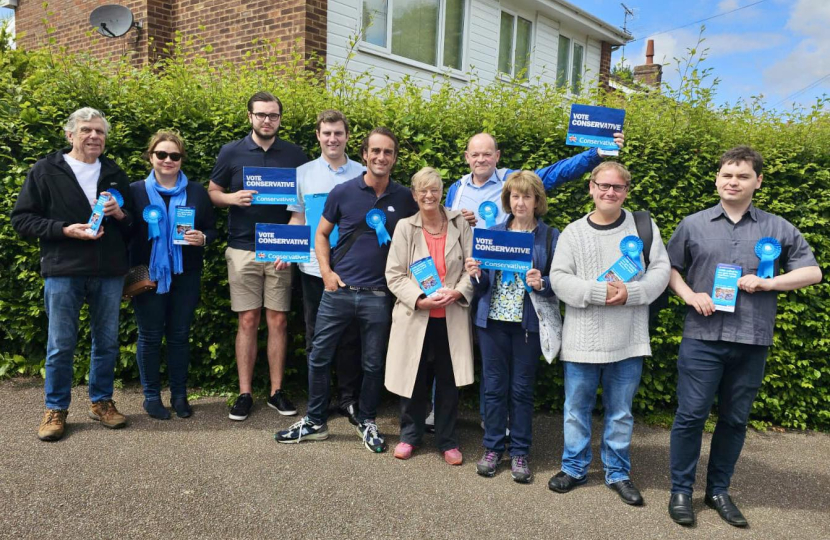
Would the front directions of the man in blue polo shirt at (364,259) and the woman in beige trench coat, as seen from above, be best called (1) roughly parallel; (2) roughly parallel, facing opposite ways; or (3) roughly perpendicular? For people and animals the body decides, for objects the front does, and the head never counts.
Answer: roughly parallel

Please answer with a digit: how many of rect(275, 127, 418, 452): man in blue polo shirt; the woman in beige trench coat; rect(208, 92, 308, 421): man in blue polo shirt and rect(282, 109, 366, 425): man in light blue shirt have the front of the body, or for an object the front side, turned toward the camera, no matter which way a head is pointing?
4

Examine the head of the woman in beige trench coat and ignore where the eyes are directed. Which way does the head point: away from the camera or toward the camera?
toward the camera

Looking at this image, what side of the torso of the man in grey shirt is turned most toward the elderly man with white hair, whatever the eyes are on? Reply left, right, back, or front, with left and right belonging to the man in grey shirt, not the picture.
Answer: right

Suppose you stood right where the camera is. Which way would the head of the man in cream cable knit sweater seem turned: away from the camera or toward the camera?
toward the camera

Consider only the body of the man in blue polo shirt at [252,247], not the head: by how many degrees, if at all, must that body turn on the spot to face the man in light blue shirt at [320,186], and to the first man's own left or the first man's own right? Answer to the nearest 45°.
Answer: approximately 90° to the first man's own left

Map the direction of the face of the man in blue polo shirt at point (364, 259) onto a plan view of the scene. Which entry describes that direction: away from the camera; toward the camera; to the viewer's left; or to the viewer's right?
toward the camera

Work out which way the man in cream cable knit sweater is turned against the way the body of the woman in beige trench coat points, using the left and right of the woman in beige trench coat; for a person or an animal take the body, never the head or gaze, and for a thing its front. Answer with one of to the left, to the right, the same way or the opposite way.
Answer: the same way

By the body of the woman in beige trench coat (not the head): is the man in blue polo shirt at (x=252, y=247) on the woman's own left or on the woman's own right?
on the woman's own right

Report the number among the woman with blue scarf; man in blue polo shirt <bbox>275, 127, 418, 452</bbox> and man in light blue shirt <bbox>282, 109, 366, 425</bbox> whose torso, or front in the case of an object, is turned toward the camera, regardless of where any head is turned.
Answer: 3

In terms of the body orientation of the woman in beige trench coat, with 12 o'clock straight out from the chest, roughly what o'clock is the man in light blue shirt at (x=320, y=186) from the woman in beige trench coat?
The man in light blue shirt is roughly at 4 o'clock from the woman in beige trench coat.

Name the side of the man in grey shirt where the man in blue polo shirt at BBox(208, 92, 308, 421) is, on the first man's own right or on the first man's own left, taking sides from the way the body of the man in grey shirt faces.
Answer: on the first man's own right

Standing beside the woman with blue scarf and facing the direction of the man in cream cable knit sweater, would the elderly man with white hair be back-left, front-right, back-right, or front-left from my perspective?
back-right

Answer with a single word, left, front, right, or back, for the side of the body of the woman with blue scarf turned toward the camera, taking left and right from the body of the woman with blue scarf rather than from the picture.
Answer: front

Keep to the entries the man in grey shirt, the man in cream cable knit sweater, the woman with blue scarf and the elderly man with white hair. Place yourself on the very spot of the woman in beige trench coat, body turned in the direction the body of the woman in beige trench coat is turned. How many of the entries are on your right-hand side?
2

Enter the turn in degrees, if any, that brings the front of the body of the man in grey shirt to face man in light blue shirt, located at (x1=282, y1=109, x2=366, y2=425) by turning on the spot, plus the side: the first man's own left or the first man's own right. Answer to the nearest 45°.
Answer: approximately 90° to the first man's own right

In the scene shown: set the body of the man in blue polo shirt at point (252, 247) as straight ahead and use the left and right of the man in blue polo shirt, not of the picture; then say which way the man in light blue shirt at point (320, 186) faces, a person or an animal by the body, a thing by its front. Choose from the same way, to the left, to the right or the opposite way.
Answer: the same way

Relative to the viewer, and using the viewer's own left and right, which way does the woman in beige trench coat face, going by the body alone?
facing the viewer

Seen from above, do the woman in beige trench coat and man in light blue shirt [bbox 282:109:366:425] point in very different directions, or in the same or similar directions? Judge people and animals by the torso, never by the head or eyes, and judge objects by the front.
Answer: same or similar directions

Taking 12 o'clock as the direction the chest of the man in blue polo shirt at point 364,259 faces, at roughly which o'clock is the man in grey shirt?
The man in grey shirt is roughly at 10 o'clock from the man in blue polo shirt.

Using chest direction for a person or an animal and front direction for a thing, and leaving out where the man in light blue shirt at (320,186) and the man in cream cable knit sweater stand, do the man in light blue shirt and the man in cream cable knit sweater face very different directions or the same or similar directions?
same or similar directions

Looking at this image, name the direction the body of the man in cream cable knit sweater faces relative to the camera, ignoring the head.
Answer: toward the camera
